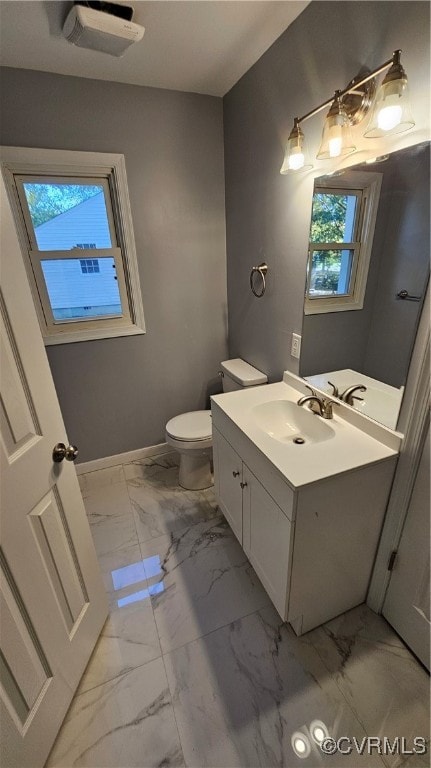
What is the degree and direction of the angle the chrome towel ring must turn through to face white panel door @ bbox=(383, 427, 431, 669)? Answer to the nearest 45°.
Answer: approximately 90° to its left

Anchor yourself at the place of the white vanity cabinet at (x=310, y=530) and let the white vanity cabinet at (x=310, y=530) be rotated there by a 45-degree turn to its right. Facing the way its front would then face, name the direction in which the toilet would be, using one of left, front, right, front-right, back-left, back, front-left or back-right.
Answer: front-right

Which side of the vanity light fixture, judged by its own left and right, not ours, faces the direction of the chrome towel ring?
right

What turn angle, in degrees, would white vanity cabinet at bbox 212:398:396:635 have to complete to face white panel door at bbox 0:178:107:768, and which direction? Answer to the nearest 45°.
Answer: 0° — it already faces it

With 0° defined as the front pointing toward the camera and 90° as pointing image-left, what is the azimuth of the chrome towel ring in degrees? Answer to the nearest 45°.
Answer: approximately 45°
